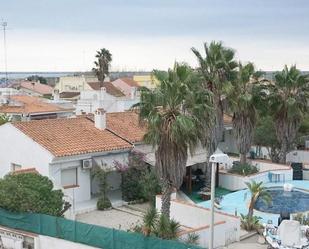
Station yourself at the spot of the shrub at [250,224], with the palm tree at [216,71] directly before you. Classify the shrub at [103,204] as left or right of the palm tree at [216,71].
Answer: left

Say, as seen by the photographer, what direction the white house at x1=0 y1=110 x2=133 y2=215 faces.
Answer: facing the viewer and to the right of the viewer

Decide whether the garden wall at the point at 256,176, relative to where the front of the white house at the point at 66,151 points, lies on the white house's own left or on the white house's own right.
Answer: on the white house's own left

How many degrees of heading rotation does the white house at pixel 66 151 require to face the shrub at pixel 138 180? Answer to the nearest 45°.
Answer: approximately 45° to its left

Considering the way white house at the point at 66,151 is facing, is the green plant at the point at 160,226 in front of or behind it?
in front

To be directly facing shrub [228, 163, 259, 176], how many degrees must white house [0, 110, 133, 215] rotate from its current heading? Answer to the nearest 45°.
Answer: approximately 45° to its left

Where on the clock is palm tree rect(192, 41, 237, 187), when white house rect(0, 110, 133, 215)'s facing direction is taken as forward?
The palm tree is roughly at 10 o'clock from the white house.

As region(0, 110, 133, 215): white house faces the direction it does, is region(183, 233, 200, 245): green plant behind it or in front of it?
in front

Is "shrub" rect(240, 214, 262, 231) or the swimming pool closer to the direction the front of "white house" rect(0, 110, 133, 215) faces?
the shrub
